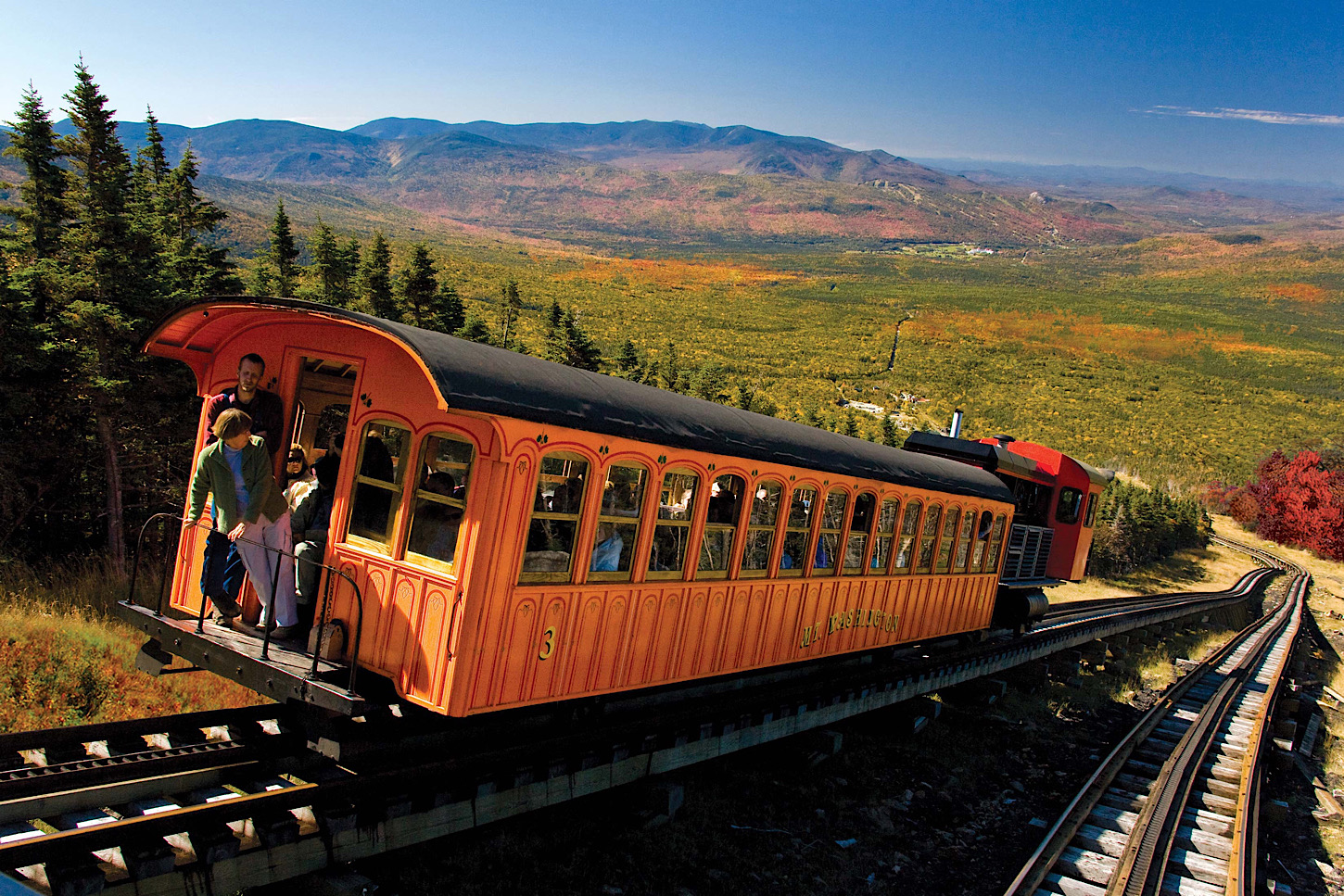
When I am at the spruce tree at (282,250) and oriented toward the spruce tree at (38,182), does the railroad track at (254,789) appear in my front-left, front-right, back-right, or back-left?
front-left

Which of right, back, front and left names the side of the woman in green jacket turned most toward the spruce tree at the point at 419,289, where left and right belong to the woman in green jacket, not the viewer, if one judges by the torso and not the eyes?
back

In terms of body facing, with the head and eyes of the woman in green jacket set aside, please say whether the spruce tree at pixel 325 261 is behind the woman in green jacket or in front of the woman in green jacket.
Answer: behind

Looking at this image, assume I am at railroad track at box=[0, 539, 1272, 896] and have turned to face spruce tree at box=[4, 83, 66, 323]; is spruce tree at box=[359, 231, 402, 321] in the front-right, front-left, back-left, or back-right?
front-right

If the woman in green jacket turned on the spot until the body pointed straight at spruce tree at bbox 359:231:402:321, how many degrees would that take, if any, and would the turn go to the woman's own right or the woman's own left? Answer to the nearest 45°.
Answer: approximately 180°

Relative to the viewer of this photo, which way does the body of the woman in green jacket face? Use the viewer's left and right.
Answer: facing the viewer

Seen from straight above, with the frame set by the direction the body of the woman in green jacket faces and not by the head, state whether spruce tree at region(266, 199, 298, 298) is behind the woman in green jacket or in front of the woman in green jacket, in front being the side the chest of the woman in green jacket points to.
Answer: behind

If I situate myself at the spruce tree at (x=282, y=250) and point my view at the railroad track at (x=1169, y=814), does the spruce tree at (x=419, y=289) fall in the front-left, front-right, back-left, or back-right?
front-left

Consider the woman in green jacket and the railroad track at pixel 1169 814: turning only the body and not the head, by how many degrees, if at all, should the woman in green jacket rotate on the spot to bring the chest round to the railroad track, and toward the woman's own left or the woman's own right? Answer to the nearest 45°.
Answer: approximately 90° to the woman's own left
